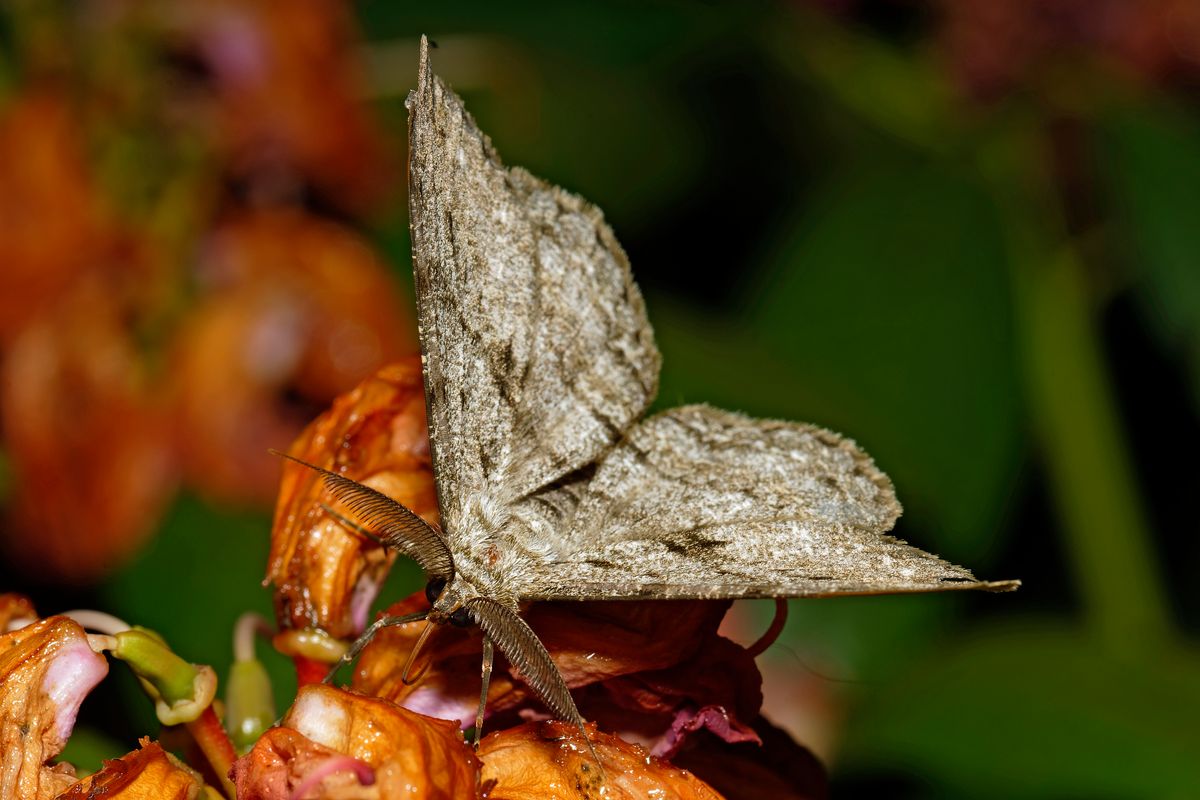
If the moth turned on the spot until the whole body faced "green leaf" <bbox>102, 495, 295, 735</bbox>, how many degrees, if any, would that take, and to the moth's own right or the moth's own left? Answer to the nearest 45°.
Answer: approximately 90° to the moth's own right

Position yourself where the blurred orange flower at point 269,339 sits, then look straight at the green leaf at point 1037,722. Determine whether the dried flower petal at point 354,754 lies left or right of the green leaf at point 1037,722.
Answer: right

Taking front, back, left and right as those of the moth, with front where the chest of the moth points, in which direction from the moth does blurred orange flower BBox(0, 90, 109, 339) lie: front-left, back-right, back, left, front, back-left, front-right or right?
right

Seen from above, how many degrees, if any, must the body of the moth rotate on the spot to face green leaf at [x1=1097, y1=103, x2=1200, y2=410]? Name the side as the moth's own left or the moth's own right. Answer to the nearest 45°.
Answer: approximately 180°

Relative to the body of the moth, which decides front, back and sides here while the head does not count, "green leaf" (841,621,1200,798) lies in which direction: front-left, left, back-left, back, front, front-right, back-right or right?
back

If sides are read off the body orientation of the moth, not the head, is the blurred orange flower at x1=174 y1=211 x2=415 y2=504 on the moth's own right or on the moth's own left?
on the moth's own right

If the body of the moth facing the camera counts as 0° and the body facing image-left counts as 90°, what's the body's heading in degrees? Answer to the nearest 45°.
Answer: approximately 45°

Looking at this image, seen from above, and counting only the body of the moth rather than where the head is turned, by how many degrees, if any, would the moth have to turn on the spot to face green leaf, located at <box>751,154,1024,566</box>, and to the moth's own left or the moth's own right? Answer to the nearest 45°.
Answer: approximately 135° to the moth's own right
